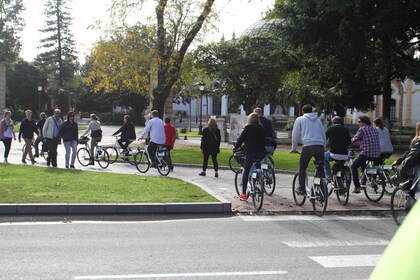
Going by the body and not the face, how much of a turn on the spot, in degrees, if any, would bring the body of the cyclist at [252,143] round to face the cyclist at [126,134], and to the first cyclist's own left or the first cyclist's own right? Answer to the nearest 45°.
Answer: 0° — they already face them

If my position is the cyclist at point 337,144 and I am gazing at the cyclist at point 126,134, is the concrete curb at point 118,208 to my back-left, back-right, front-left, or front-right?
front-left

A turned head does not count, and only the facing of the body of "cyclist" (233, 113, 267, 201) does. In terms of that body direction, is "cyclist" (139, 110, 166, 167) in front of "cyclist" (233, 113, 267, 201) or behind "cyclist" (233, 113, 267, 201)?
in front

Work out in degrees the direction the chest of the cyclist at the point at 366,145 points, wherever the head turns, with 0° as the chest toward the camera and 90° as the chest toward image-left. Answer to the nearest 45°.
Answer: approximately 135°

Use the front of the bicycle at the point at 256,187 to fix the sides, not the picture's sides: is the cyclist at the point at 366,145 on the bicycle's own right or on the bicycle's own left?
on the bicycle's own right

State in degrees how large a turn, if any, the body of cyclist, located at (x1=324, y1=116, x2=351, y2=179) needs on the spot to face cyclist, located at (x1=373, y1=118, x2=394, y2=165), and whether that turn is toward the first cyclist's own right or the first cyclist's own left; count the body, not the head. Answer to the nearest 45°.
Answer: approximately 90° to the first cyclist's own right

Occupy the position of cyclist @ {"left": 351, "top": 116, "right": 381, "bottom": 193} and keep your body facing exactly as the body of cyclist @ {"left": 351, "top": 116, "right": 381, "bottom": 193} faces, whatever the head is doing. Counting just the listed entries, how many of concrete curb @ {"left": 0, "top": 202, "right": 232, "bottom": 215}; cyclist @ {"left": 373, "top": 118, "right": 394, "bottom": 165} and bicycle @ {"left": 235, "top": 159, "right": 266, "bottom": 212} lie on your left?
2

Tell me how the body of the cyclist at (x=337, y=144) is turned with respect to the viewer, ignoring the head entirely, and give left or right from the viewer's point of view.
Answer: facing away from the viewer and to the left of the viewer

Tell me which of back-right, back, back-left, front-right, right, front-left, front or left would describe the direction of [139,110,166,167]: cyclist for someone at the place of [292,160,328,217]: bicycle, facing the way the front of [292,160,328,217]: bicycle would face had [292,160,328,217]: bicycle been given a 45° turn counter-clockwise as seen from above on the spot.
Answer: front-right

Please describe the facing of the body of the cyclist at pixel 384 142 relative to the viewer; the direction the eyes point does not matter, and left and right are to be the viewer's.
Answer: facing away from the viewer and to the left of the viewer

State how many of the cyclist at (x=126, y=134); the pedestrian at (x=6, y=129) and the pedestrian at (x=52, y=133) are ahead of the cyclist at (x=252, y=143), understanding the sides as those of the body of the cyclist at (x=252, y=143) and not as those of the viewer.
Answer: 3

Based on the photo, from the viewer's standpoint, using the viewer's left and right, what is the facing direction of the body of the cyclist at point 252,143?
facing away from the viewer and to the left of the viewer

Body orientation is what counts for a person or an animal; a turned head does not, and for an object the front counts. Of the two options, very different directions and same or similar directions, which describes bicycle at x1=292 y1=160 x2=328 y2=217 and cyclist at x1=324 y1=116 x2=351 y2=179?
same or similar directions

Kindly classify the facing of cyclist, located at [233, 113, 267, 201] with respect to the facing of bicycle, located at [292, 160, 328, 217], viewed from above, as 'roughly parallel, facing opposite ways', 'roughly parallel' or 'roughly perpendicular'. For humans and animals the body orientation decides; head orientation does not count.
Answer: roughly parallel

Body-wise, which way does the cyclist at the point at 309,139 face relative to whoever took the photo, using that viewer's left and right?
facing away from the viewer

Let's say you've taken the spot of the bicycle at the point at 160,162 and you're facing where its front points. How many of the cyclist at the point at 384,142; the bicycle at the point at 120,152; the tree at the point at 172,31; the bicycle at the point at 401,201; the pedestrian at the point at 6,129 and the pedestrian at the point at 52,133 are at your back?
2
